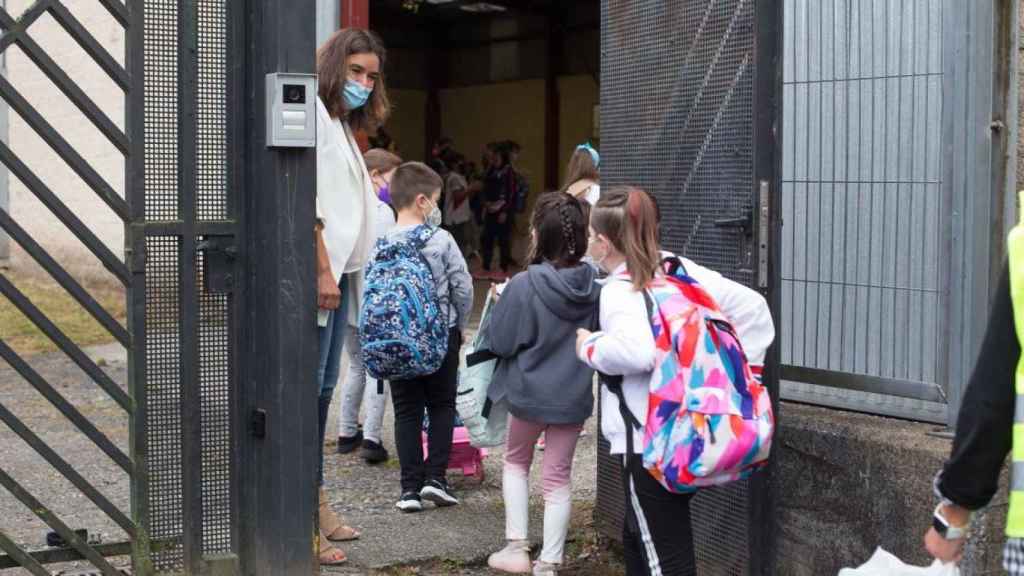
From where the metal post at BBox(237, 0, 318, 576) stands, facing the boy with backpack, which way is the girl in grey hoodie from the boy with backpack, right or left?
right

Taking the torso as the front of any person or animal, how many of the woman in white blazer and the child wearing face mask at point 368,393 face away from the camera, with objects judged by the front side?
0

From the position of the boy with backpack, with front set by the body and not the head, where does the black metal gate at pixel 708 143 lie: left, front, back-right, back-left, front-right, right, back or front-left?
right

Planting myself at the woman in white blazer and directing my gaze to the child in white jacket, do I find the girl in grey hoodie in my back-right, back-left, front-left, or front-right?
front-left

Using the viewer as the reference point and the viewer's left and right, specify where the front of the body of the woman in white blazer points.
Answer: facing the viewer and to the right of the viewer

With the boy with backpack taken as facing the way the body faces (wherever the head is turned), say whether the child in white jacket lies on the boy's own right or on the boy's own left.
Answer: on the boy's own right

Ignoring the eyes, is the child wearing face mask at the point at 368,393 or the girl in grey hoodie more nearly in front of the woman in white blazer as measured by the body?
the girl in grey hoodie

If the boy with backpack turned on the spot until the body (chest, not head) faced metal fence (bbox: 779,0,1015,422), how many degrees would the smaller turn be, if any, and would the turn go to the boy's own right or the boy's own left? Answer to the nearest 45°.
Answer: approximately 90° to the boy's own right

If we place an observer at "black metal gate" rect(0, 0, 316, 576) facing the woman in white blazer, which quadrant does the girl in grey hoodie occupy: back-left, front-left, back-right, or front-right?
front-right

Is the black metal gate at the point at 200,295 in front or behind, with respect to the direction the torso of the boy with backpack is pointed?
behind

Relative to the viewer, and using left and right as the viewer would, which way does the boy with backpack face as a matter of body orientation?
facing away from the viewer and to the right of the viewer

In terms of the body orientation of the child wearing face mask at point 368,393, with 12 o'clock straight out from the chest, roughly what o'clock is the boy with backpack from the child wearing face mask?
The boy with backpack is roughly at 1 o'clock from the child wearing face mask.

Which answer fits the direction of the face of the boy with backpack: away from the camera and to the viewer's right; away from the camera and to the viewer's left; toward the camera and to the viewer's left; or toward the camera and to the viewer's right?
away from the camera and to the viewer's right

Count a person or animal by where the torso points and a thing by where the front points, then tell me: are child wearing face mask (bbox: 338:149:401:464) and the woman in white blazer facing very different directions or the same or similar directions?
same or similar directions

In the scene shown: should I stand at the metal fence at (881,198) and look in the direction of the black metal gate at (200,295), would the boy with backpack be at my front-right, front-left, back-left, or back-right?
front-right

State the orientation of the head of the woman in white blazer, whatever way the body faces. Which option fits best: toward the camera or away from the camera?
toward the camera

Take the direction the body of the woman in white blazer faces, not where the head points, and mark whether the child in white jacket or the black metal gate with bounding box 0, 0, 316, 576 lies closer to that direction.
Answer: the child in white jacket

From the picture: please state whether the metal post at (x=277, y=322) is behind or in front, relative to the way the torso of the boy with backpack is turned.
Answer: behind
